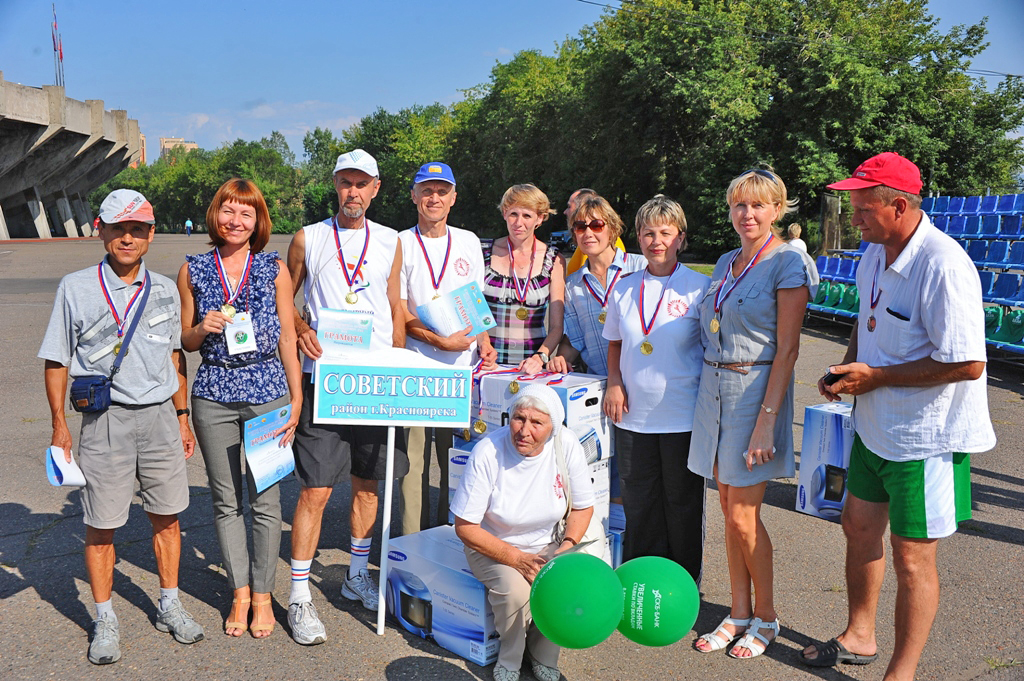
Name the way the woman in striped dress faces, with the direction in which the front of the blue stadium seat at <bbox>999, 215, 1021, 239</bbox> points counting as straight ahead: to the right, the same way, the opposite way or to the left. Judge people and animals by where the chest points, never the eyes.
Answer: to the left

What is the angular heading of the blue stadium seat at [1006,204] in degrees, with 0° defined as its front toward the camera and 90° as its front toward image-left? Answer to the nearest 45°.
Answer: approximately 45°

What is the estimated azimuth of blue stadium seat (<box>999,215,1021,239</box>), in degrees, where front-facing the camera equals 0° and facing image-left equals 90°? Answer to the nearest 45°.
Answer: approximately 45°

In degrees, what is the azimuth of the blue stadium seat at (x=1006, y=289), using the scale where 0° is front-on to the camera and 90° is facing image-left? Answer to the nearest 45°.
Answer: approximately 45°

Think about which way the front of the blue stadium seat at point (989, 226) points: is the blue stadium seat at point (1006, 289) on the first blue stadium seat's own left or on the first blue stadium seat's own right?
on the first blue stadium seat's own left

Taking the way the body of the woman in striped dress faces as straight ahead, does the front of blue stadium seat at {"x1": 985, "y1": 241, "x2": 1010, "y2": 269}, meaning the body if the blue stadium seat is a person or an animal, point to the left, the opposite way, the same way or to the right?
to the right
